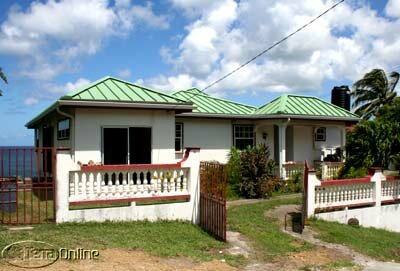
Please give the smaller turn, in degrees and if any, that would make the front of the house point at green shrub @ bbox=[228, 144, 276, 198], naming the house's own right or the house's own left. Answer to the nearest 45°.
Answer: approximately 45° to the house's own left

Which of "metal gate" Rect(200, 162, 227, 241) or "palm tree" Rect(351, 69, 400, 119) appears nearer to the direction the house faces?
the metal gate

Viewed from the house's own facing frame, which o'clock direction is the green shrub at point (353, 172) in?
The green shrub is roughly at 10 o'clock from the house.

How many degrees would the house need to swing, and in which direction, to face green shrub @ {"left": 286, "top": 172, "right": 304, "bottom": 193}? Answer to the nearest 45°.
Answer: approximately 90° to its left

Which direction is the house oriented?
toward the camera

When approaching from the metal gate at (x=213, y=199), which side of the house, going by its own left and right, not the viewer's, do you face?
front

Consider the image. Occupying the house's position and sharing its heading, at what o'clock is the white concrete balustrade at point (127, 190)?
The white concrete balustrade is roughly at 12 o'clock from the house.

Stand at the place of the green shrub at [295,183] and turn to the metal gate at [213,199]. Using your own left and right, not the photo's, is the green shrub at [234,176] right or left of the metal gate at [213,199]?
right

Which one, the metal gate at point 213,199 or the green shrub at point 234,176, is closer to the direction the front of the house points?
the metal gate

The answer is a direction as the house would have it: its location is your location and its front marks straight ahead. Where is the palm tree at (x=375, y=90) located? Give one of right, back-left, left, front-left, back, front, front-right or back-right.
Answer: back-left

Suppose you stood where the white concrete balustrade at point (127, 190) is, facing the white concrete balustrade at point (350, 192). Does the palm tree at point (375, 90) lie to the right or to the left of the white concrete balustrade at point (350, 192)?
left

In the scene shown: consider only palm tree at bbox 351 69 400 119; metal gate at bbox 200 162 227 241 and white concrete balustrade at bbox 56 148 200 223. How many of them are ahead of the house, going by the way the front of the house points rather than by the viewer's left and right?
2

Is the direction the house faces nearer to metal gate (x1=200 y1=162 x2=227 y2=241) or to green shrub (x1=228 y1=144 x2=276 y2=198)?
the metal gate
